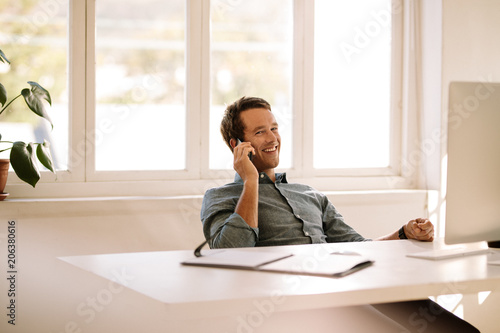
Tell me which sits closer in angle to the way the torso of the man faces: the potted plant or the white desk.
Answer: the white desk

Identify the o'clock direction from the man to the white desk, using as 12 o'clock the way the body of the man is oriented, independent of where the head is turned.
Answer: The white desk is roughly at 1 o'clock from the man.

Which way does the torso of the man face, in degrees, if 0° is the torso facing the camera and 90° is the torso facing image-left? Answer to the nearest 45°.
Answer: approximately 315°

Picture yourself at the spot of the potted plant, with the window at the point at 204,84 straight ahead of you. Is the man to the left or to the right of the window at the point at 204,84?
right

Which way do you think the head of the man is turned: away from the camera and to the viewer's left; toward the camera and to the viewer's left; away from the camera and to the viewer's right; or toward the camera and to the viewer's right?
toward the camera and to the viewer's right

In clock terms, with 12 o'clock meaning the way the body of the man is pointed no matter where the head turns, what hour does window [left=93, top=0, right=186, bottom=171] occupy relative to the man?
The window is roughly at 6 o'clock from the man.

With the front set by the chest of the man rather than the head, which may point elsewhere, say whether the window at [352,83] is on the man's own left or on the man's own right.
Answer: on the man's own left

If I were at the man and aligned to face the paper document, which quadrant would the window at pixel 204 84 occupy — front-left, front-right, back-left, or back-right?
back-right

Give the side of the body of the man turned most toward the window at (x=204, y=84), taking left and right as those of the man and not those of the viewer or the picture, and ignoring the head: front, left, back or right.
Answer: back

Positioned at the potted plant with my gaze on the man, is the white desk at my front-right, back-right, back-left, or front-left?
front-right

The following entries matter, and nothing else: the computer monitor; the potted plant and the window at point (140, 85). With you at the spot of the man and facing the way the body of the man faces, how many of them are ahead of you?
1

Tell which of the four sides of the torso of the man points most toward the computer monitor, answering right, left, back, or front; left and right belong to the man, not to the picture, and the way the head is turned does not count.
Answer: front

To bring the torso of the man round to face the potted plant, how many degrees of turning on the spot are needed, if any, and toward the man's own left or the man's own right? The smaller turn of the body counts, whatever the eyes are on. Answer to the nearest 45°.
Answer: approximately 135° to the man's own right
